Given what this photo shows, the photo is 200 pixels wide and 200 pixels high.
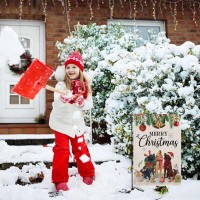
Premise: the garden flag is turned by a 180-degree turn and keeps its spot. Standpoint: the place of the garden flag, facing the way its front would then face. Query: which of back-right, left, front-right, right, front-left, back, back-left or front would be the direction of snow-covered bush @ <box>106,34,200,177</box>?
front

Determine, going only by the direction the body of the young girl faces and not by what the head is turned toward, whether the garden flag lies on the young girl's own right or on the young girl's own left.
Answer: on the young girl's own left

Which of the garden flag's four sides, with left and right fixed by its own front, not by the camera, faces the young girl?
right

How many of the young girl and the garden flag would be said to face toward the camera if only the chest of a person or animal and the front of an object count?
2

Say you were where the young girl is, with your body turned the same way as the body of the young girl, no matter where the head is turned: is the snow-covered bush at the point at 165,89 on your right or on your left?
on your left

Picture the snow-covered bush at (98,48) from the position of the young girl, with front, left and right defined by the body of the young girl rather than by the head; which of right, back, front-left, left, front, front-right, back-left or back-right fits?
back

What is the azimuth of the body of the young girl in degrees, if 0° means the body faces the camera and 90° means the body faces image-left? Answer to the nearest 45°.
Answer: approximately 0°
